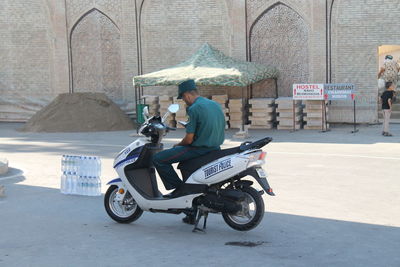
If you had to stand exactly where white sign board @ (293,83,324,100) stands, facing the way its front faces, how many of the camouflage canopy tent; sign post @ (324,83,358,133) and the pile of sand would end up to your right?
2

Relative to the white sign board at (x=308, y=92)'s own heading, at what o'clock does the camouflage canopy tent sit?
The camouflage canopy tent is roughly at 3 o'clock from the white sign board.

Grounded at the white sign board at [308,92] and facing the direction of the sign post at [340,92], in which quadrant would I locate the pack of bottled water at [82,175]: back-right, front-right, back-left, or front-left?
back-right

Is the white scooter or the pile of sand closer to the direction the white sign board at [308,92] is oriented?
the white scooter

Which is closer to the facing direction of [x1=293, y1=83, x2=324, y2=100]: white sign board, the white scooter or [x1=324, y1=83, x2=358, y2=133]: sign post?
the white scooter

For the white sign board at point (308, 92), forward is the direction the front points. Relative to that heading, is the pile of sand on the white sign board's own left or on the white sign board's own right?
on the white sign board's own right

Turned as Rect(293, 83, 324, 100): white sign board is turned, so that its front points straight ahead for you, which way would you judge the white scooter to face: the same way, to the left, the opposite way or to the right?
to the right

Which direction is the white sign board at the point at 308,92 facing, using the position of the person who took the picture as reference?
facing the viewer

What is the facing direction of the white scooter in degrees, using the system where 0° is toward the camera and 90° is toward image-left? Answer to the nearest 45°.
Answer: approximately 90°

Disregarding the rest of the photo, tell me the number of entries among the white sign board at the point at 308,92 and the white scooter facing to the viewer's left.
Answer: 1

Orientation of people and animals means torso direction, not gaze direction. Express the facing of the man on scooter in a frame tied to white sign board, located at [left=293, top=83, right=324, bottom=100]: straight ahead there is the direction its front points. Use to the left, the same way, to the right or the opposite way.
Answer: to the right

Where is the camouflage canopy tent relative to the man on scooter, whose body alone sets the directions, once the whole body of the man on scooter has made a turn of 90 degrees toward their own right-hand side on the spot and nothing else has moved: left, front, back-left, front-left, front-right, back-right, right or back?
front

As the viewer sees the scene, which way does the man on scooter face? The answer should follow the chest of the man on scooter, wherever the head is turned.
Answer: to the viewer's left
